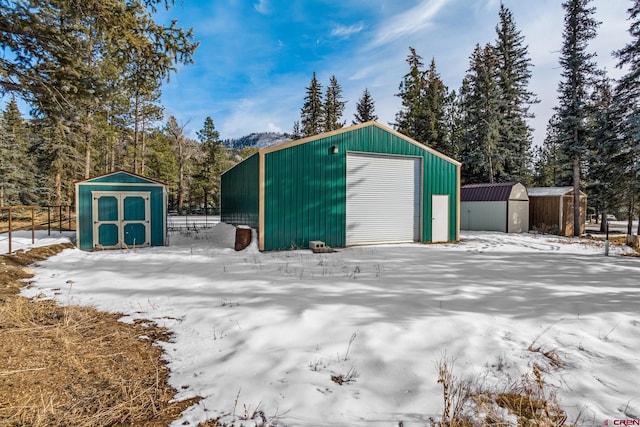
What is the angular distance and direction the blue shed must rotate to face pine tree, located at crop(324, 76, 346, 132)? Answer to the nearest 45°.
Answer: approximately 135° to its left

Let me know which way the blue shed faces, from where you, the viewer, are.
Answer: facing the viewer

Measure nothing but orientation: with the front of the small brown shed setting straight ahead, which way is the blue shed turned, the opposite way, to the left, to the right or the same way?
the same way

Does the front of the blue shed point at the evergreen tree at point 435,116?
no

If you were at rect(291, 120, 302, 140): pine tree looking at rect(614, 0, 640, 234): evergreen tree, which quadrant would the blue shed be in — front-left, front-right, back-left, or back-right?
front-right

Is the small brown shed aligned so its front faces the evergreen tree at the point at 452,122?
no

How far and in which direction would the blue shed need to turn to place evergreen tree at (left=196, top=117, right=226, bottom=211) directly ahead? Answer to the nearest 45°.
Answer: approximately 180°

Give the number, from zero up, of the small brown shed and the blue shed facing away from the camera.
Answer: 0

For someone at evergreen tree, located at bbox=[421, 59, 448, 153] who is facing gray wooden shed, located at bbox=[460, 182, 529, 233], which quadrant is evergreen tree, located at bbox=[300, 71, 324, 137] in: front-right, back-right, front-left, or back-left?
back-right

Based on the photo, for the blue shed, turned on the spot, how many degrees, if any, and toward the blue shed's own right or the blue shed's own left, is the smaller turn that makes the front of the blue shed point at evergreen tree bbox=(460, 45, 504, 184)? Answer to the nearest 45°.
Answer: approximately 90° to the blue shed's own left

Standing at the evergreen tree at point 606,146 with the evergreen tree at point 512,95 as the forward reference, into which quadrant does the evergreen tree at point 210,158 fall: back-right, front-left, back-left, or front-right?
front-left
